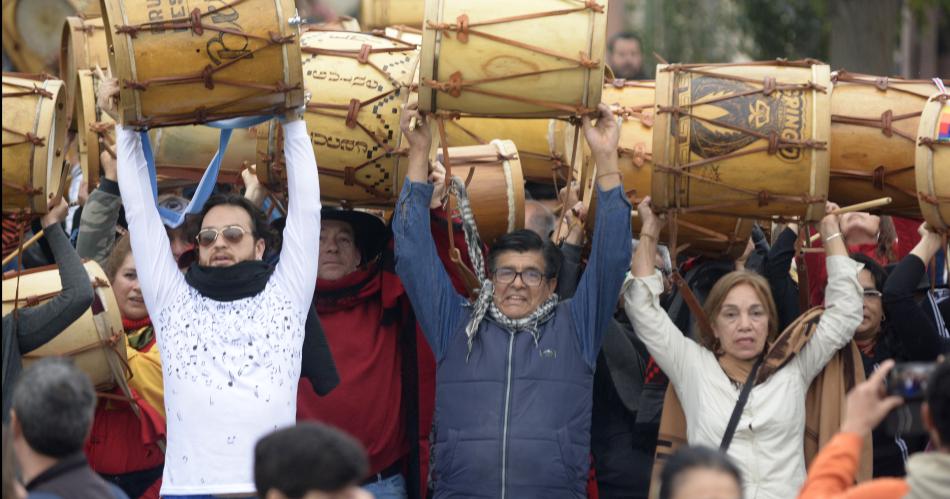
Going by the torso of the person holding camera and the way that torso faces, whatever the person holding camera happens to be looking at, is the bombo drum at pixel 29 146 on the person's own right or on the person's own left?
on the person's own left

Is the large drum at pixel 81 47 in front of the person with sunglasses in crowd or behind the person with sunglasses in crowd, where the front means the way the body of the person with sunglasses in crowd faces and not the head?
behind

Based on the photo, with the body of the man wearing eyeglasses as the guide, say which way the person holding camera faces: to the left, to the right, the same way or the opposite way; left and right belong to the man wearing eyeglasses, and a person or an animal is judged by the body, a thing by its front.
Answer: the opposite way

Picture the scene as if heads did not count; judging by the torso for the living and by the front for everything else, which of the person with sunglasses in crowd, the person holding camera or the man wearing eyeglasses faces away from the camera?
the person holding camera

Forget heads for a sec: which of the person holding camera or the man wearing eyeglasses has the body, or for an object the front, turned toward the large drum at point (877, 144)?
the person holding camera

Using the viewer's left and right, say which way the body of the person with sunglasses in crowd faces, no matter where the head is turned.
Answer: facing the viewer

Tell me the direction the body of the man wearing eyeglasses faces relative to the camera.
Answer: toward the camera

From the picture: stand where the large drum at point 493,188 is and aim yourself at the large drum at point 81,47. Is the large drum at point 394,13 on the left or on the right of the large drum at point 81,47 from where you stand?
right

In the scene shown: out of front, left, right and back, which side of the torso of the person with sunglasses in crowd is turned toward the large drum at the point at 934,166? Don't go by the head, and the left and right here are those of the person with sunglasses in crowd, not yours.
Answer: left

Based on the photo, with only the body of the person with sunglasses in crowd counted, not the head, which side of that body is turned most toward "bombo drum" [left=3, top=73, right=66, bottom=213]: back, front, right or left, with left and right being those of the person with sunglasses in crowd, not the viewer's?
right

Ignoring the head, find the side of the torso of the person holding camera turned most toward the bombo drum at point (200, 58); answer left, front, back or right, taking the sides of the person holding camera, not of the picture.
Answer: front

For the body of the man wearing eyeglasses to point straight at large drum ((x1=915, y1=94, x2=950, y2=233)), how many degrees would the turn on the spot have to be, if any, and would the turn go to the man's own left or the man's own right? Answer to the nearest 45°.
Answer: approximately 90° to the man's own left

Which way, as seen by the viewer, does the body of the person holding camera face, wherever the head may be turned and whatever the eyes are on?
away from the camera
